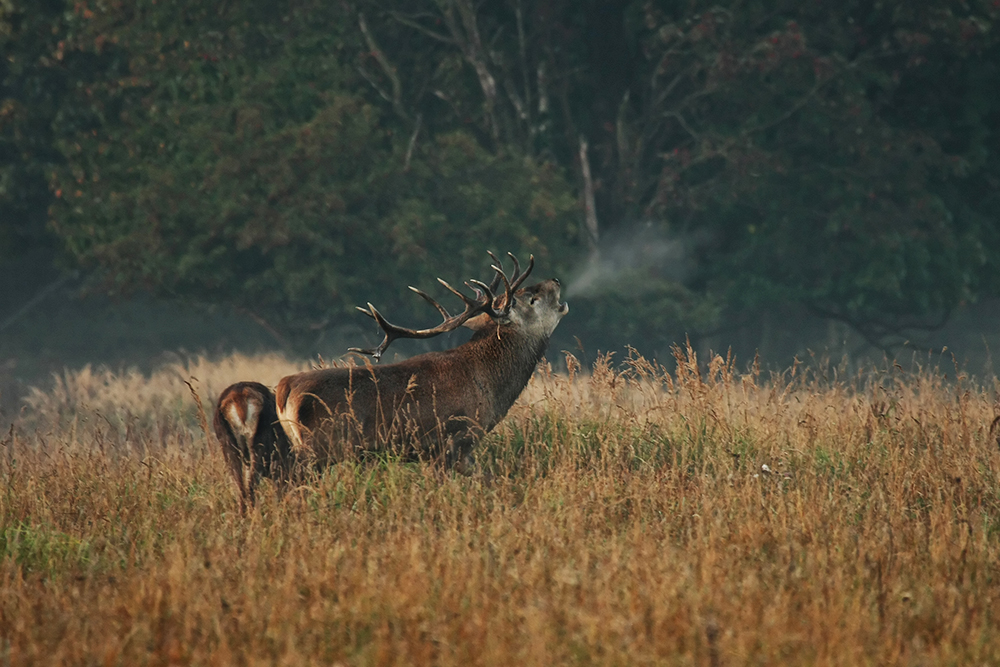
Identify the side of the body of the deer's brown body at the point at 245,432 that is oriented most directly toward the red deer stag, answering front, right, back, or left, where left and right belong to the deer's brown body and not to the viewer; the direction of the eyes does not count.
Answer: right

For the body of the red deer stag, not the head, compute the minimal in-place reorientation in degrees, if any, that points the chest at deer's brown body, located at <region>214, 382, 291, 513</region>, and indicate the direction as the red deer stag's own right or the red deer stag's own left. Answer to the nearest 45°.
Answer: approximately 180°

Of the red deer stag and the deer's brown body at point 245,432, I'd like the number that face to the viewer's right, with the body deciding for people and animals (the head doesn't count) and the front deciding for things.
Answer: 1

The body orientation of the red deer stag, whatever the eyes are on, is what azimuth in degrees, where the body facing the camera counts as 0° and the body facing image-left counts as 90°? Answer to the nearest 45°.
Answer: approximately 270°

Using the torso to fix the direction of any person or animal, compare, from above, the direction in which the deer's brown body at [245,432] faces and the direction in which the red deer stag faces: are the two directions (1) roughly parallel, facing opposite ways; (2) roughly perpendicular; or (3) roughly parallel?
roughly perpendicular

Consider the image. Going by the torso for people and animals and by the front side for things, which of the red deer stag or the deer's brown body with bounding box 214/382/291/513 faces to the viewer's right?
the red deer stag

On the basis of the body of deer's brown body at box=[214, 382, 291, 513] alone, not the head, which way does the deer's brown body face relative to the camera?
away from the camera
